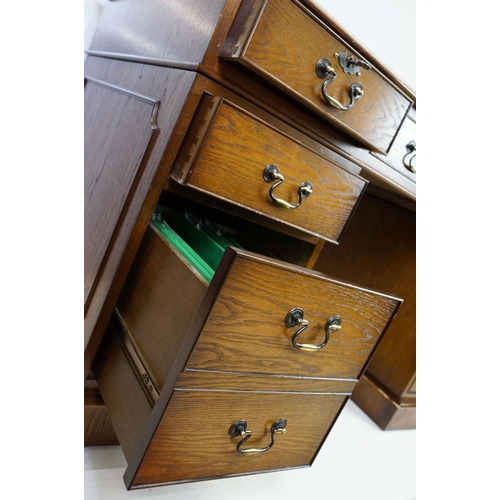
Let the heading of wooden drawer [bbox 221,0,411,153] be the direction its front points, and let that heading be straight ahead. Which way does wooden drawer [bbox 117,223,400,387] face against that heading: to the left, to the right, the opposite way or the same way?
the same way

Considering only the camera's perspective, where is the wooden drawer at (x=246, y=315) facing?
facing the viewer and to the right of the viewer

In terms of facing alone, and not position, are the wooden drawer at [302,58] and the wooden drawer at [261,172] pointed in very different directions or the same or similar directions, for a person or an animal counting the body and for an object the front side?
same or similar directions

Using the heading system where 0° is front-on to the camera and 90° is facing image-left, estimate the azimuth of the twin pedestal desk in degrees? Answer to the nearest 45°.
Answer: approximately 315°

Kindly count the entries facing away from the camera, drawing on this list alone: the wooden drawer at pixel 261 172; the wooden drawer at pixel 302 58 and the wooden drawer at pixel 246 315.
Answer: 0
